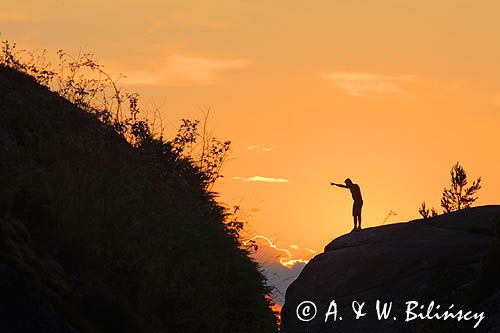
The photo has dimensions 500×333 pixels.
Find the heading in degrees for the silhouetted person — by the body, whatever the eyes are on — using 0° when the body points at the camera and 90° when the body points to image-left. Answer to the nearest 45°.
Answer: approximately 90°
